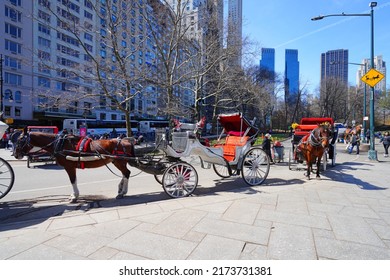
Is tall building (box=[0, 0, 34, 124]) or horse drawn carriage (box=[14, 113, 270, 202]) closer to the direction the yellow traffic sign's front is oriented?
the horse drawn carriage

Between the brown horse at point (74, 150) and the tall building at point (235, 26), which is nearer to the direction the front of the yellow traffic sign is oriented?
the brown horse

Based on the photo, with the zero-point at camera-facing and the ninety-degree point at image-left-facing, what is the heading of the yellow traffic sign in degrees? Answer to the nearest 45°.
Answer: approximately 0°

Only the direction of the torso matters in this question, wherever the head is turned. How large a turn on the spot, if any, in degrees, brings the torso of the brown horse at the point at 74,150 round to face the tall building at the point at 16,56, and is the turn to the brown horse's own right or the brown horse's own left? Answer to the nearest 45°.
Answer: approximately 90° to the brown horse's own right

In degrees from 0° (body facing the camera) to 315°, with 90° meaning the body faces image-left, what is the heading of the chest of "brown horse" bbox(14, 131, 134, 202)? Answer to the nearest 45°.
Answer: approximately 90°

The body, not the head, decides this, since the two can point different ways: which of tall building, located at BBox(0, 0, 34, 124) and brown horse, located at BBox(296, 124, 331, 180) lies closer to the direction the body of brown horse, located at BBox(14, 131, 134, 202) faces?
the tall building

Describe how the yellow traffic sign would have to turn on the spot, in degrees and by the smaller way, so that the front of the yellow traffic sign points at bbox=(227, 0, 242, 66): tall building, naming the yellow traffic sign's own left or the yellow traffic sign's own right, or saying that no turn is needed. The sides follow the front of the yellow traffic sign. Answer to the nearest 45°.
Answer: approximately 135° to the yellow traffic sign's own right

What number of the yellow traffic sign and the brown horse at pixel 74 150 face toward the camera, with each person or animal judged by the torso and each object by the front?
1
